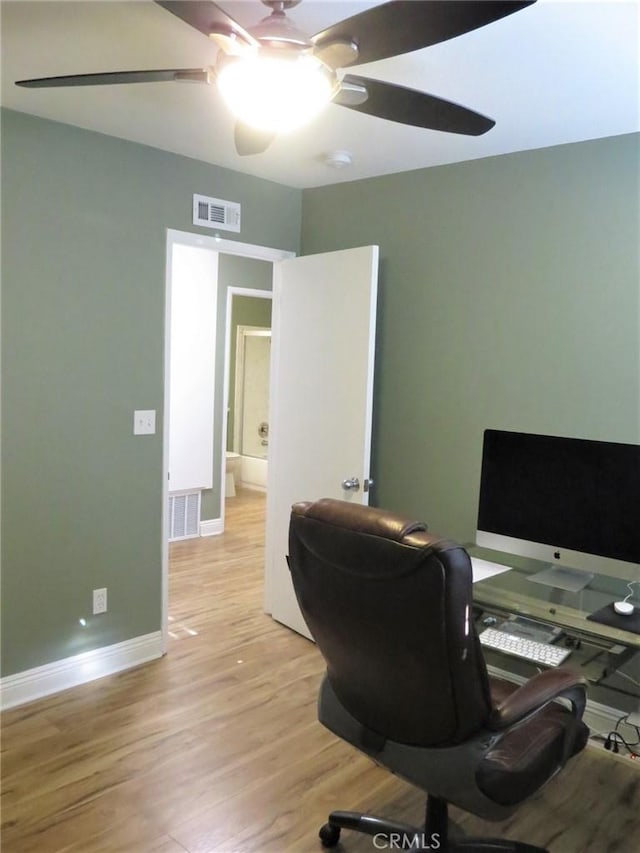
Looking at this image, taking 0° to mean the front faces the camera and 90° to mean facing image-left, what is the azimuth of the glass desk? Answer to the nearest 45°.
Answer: approximately 45°

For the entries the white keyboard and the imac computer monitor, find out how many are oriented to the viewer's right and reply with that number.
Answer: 0

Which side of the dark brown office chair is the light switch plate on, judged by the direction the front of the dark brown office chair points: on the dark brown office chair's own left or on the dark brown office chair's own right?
on the dark brown office chair's own left

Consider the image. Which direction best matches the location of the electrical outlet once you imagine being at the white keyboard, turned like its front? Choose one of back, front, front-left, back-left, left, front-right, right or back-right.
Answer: front-right

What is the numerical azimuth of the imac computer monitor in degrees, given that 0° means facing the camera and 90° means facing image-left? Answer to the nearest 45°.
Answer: approximately 45°

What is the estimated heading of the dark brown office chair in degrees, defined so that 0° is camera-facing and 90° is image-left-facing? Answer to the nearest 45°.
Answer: approximately 225°

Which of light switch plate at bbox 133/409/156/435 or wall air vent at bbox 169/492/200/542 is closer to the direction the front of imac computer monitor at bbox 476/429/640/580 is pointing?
the light switch plate
